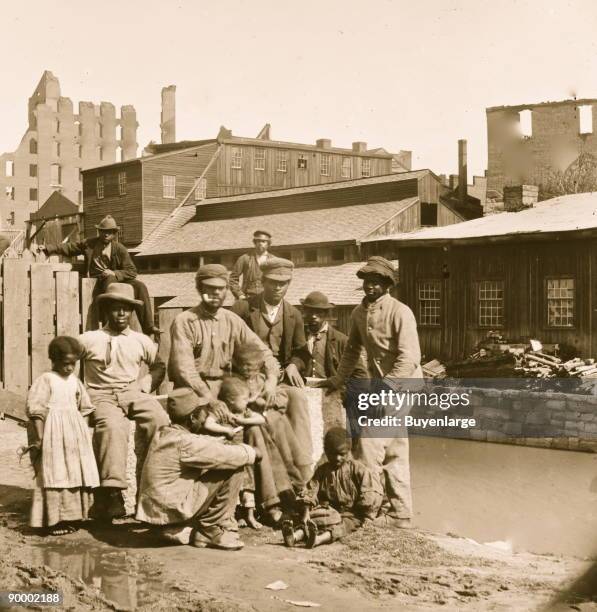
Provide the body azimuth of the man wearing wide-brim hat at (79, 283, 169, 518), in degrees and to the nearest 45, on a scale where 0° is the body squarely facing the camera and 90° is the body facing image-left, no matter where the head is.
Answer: approximately 0°

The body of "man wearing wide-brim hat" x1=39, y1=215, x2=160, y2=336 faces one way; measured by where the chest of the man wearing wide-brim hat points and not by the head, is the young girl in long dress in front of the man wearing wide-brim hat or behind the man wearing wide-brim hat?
in front

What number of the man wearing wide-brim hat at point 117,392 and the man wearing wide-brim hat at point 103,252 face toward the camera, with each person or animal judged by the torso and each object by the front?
2

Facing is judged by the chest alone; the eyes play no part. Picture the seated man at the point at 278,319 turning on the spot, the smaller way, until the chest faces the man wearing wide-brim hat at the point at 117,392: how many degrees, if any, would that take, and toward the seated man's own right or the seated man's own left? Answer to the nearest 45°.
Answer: approximately 45° to the seated man's own right

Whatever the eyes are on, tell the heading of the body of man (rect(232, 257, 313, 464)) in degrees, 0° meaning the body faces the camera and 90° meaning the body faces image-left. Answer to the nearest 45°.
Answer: approximately 0°

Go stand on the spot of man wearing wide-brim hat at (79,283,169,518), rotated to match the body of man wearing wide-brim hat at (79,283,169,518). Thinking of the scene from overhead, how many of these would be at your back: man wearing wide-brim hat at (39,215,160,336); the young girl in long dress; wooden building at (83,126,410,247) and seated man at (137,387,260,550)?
2

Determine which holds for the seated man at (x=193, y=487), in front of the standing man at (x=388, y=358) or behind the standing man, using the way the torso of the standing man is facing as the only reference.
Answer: in front

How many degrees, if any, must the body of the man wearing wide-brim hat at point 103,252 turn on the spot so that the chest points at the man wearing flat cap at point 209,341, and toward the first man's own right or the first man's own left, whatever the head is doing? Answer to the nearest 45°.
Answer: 0° — they already face them

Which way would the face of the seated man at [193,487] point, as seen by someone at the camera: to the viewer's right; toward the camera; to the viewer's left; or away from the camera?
to the viewer's right
